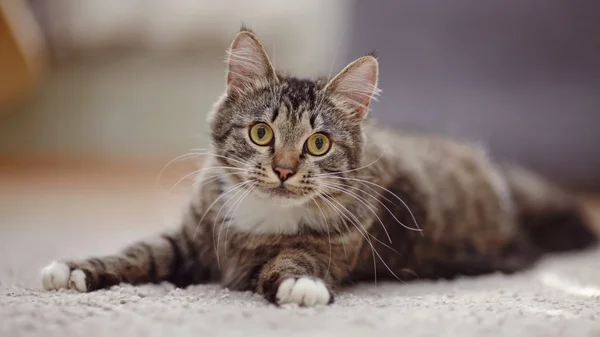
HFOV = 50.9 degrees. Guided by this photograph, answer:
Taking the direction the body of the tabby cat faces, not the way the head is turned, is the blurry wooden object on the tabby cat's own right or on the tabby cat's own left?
on the tabby cat's own right

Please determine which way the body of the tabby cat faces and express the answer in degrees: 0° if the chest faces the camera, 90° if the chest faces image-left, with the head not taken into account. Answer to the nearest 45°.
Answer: approximately 45°
